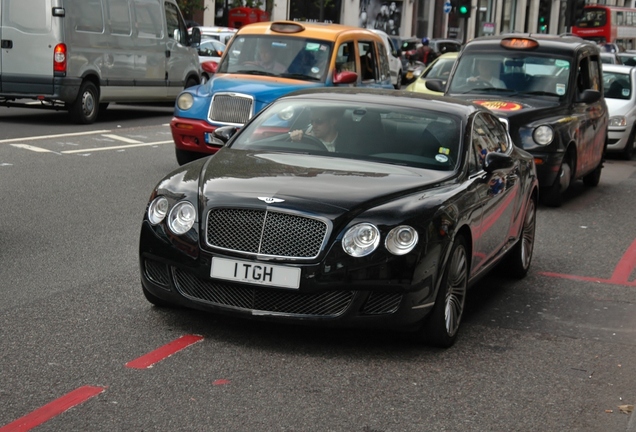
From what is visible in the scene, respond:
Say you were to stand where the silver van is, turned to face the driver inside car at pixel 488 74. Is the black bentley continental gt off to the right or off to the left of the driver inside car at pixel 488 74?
right

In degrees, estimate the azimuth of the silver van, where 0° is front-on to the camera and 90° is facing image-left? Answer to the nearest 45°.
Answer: approximately 225°

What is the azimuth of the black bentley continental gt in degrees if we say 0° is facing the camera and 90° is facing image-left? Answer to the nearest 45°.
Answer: approximately 45°

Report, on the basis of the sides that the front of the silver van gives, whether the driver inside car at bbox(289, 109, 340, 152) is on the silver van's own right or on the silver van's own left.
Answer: on the silver van's own right

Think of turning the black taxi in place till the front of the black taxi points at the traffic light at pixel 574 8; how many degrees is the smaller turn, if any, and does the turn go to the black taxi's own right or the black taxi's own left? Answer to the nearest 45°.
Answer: approximately 135° to the black taxi's own right

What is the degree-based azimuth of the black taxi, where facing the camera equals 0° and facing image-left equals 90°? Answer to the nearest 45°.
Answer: approximately 45°

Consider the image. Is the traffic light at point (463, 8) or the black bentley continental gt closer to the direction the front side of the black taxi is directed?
the black bentley continental gt

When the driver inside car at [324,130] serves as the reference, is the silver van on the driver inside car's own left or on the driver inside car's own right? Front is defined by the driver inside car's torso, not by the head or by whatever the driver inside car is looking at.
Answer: on the driver inside car's own right

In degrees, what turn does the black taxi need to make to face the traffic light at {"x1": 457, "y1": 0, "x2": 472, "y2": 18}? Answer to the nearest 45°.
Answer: approximately 135° to its right
